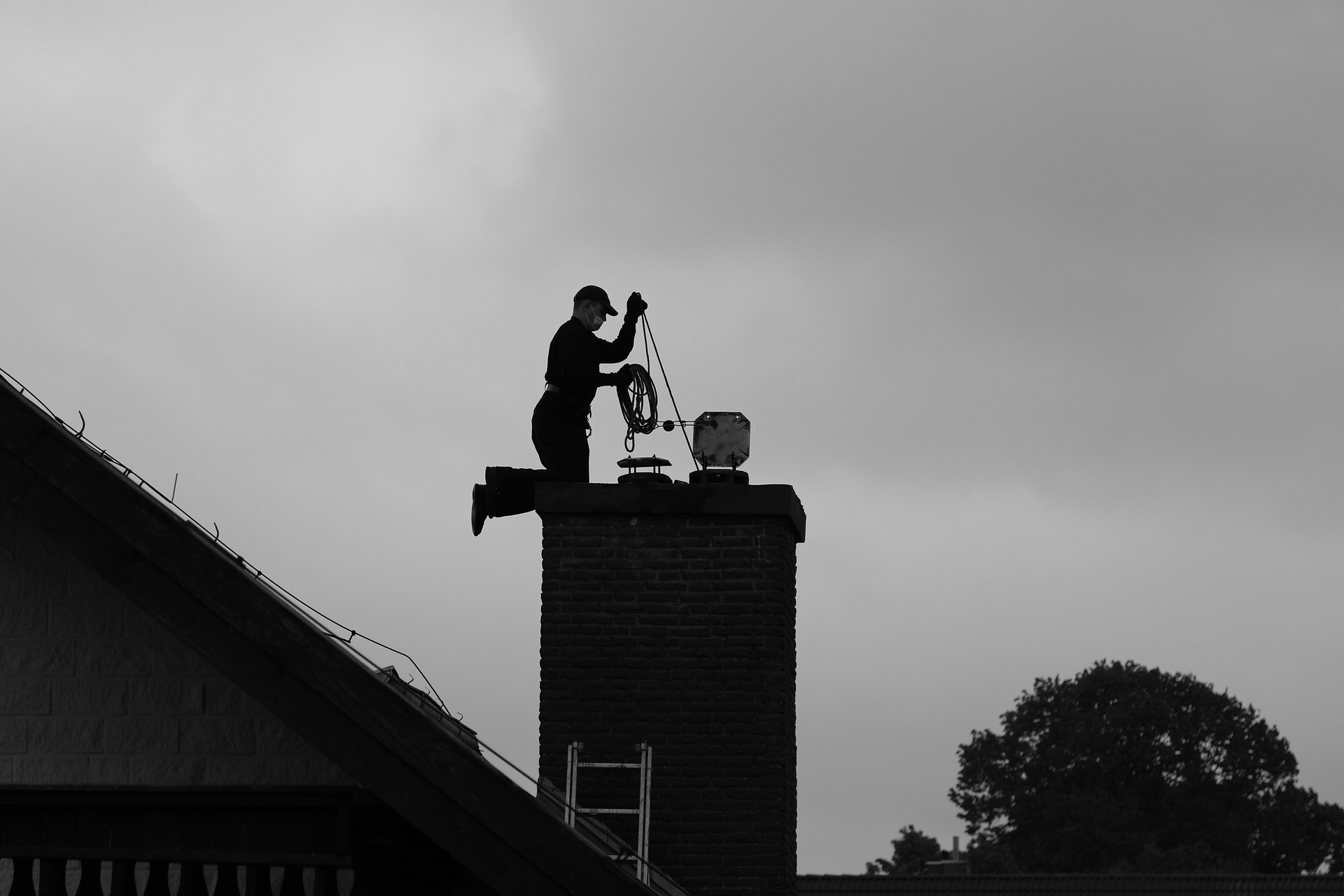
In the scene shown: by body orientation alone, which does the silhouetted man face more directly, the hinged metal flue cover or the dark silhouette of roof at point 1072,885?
the hinged metal flue cover

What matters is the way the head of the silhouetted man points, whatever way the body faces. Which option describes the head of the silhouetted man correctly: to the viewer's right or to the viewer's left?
to the viewer's right

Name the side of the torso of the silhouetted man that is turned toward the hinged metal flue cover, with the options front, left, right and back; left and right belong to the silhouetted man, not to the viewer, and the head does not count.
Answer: front

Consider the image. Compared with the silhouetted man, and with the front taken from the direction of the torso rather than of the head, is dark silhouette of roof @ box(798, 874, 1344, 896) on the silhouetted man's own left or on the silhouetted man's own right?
on the silhouetted man's own left

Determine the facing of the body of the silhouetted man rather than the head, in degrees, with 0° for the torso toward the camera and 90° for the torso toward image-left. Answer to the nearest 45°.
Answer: approximately 270°
